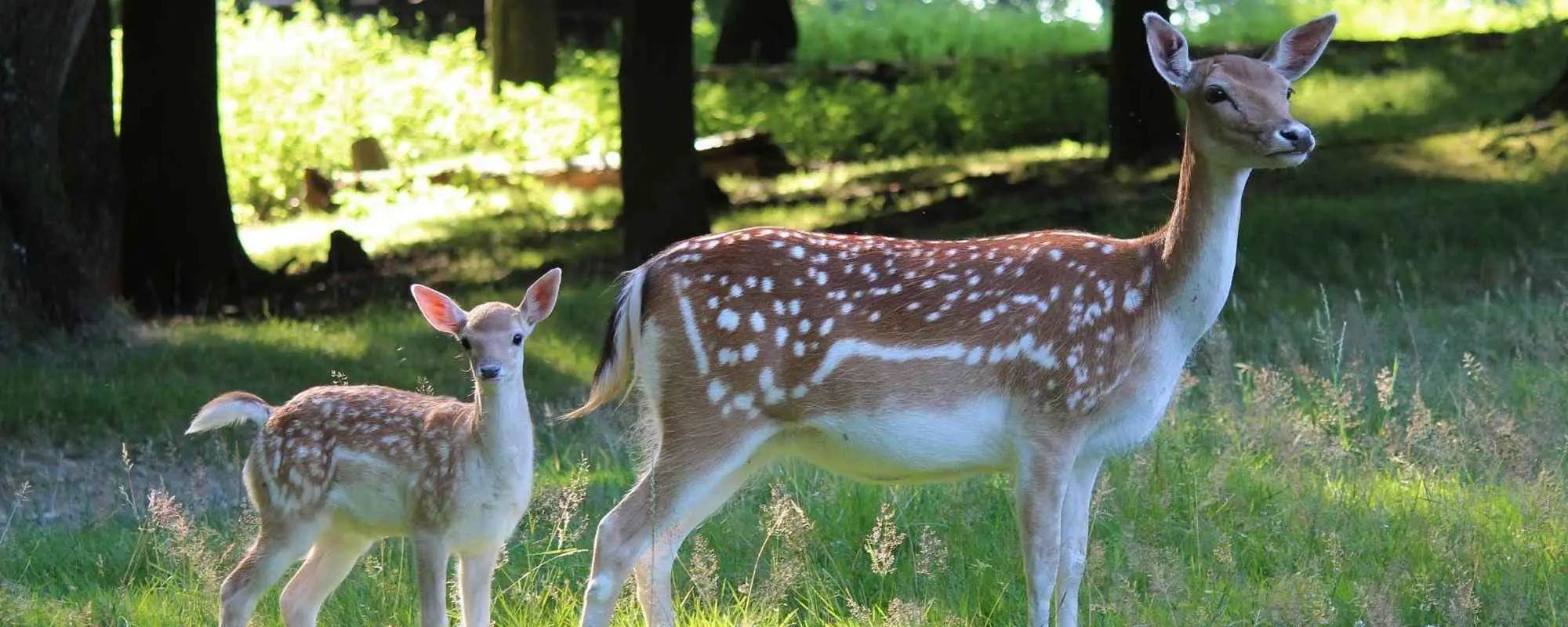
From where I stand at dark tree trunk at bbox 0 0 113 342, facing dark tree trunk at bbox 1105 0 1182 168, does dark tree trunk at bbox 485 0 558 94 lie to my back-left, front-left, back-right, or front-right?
front-left

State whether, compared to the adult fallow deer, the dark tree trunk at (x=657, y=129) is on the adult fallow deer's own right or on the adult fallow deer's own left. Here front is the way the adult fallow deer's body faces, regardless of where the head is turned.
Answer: on the adult fallow deer's own left

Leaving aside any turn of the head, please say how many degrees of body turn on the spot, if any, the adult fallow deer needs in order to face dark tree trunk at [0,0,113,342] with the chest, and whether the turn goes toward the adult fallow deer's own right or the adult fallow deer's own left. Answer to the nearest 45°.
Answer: approximately 135° to the adult fallow deer's own left

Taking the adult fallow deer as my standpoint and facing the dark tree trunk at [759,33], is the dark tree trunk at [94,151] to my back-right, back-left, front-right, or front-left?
front-left

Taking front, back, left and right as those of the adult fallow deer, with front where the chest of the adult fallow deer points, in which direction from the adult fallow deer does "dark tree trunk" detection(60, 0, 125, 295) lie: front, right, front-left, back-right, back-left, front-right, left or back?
back-left

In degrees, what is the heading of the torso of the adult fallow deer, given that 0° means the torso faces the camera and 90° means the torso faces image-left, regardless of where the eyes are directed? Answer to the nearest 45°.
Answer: approximately 270°

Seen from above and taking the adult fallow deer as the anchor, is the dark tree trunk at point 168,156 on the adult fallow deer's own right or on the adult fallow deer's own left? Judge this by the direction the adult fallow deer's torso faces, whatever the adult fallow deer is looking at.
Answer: on the adult fallow deer's own left

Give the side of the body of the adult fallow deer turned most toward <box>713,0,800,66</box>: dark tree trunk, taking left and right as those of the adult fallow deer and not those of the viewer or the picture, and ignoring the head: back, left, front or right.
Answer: left

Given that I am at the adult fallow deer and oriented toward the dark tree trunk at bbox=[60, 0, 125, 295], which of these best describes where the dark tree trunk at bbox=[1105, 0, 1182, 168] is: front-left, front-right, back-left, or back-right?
front-right

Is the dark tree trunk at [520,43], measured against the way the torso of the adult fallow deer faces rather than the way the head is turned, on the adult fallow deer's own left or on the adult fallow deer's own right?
on the adult fallow deer's own left

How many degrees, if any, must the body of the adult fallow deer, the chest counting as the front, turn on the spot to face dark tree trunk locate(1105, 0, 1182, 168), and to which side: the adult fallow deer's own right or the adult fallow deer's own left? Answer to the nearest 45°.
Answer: approximately 90° to the adult fallow deer's own left

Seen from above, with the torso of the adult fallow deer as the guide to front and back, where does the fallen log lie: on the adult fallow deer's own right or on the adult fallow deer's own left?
on the adult fallow deer's own left

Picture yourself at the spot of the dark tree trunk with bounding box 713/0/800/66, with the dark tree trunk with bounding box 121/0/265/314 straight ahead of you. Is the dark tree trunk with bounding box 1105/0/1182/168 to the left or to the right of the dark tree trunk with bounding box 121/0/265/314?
left
